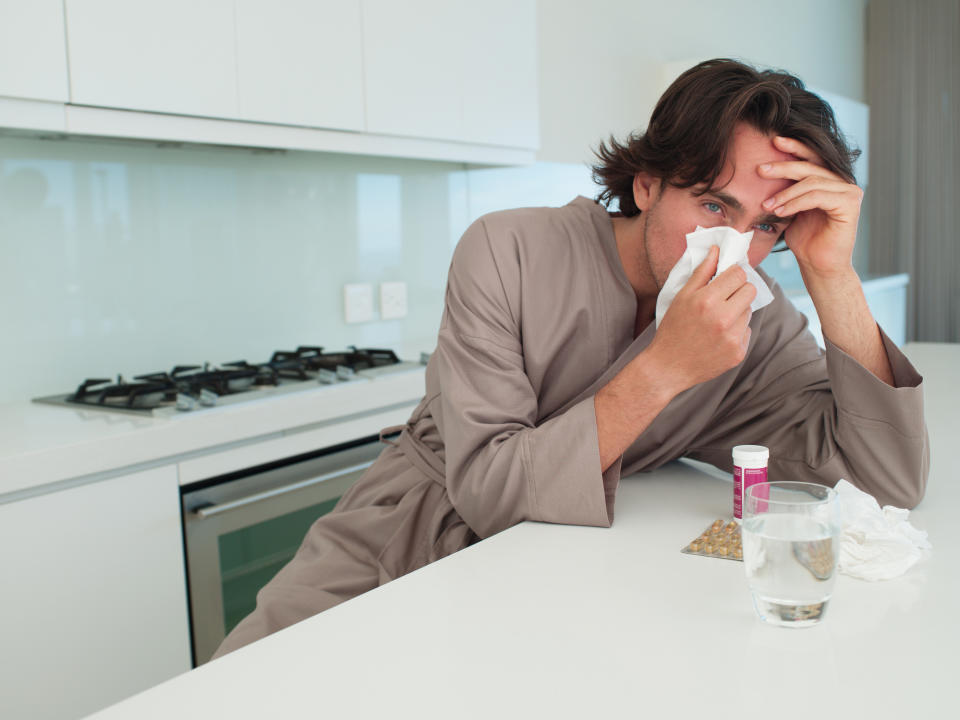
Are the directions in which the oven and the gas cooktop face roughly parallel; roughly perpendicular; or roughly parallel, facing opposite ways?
roughly parallel

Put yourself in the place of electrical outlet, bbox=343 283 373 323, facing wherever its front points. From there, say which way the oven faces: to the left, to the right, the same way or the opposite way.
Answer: the same way

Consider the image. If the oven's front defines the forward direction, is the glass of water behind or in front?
in front

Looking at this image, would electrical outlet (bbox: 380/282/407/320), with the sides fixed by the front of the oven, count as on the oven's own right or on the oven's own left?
on the oven's own left

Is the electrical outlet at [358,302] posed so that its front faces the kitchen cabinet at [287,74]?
no

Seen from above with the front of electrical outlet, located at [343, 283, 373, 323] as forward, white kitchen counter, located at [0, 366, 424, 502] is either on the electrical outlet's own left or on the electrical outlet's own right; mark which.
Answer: on the electrical outlet's own right

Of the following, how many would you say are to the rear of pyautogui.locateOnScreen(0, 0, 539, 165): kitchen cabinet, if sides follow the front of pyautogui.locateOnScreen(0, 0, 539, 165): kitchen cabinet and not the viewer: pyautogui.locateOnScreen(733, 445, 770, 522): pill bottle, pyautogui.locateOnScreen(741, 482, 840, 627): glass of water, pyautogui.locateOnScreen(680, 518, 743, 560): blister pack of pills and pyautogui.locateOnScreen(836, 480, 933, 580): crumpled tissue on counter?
0

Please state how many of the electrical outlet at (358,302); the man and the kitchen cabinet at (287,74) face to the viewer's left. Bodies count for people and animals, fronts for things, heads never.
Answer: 0

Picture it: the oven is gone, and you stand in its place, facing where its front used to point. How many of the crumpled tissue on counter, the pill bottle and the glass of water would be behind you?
0

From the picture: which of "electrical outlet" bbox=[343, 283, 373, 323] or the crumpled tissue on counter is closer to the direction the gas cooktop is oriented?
the crumpled tissue on counter

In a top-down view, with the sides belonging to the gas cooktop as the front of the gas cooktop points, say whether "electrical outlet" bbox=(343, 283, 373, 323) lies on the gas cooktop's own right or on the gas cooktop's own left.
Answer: on the gas cooktop's own left

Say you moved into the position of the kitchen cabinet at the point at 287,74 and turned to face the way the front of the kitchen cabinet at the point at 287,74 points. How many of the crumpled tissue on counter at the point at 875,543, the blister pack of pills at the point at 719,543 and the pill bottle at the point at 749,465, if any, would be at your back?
0

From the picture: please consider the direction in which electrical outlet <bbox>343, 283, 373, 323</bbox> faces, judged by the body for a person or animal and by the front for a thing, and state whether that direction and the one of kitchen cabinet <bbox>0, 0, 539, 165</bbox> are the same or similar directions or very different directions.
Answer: same or similar directions

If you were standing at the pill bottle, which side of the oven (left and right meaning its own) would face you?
front

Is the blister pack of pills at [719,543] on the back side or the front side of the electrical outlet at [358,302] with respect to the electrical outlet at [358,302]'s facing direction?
on the front side

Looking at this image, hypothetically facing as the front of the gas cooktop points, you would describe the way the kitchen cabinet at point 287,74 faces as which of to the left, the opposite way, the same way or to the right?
the same way

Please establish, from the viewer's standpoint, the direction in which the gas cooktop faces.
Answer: facing the viewer and to the right of the viewer

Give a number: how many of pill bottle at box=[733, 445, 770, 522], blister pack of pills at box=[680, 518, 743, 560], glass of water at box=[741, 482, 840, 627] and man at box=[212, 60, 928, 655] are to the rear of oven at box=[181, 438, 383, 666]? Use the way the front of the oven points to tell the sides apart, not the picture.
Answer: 0

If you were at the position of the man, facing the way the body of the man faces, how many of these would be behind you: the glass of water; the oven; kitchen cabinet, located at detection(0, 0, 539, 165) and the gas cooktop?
3

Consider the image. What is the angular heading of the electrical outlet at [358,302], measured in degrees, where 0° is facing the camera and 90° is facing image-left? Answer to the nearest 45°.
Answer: approximately 315°

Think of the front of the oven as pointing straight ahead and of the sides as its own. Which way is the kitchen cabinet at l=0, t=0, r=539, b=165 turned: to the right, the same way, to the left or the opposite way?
the same way
